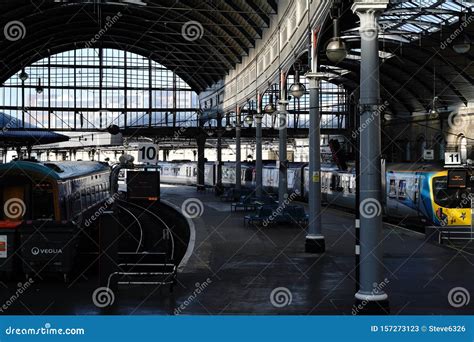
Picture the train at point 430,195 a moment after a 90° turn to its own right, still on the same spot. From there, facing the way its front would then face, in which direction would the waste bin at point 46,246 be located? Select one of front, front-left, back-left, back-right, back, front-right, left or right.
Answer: front

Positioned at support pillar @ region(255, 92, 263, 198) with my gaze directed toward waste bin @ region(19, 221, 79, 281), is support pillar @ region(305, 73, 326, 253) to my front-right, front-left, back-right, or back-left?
front-left

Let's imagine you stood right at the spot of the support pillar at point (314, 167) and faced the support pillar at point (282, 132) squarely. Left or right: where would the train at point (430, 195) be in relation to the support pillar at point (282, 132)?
right

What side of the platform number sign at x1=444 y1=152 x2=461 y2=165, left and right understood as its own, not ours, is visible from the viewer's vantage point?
front

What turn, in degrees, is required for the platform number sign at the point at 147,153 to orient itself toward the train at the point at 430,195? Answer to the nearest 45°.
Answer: approximately 135° to its left

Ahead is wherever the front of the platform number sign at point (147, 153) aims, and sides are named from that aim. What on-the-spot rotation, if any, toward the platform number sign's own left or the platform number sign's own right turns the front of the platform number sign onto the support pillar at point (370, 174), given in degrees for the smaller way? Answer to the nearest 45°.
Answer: approximately 45° to the platform number sign's own left

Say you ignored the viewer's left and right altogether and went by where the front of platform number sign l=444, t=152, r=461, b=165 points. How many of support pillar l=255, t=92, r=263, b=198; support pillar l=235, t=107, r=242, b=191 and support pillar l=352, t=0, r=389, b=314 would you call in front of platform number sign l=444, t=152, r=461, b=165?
1

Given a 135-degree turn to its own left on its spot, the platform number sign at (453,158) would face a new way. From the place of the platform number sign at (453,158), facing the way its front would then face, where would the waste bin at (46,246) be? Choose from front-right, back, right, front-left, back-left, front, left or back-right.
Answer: back

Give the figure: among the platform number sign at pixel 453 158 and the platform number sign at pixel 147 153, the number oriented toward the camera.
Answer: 2

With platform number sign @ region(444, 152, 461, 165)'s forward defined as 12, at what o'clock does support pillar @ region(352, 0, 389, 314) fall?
The support pillar is roughly at 12 o'clock from the platform number sign.

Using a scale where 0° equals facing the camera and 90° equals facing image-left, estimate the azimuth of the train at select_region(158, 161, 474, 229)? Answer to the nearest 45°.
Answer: approximately 315°
